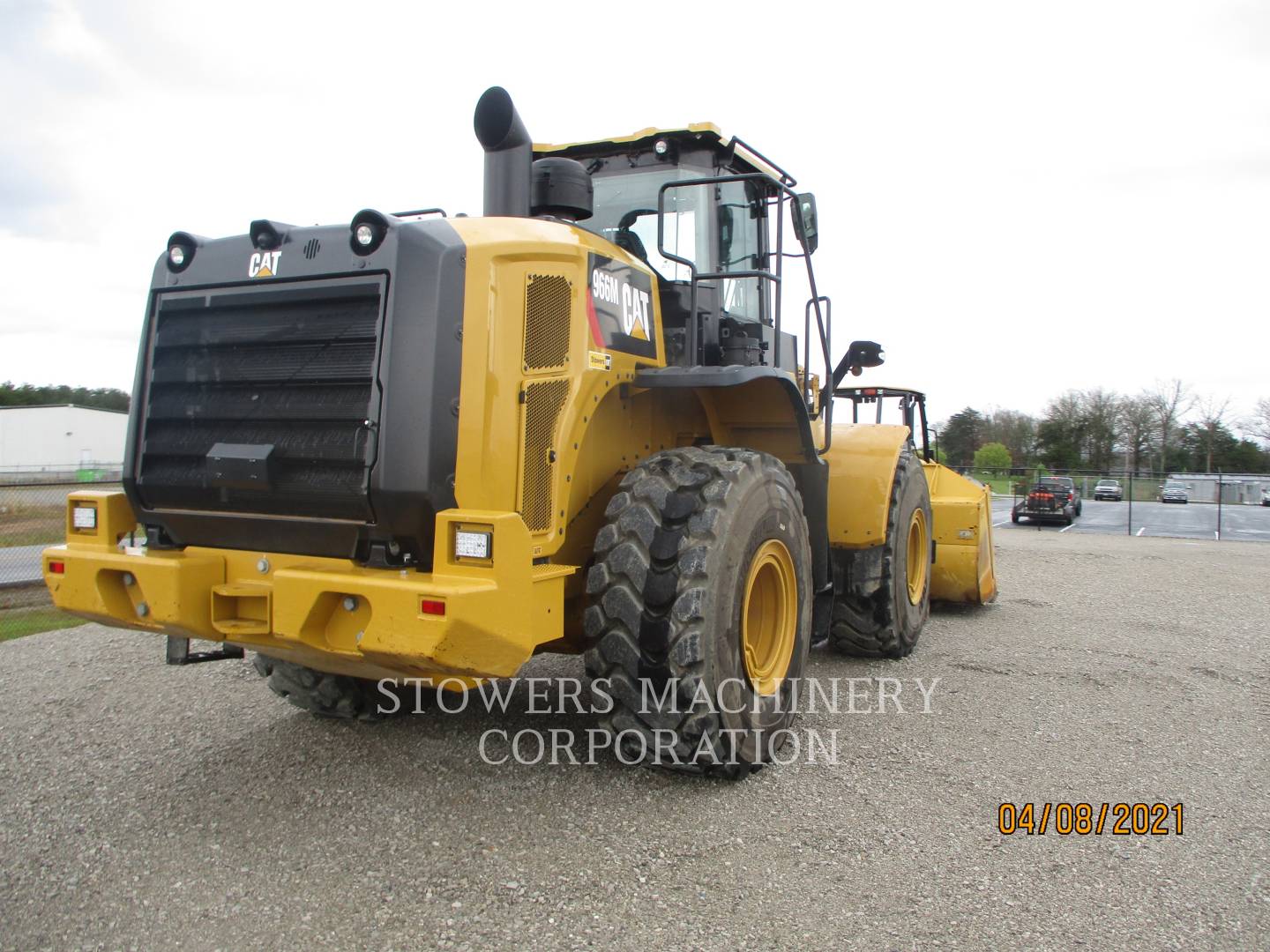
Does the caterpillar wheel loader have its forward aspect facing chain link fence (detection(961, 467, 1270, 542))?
yes

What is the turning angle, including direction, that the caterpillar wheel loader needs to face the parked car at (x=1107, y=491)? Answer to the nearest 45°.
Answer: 0° — it already faces it

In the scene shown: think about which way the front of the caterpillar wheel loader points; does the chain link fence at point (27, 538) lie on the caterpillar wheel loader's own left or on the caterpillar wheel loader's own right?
on the caterpillar wheel loader's own left

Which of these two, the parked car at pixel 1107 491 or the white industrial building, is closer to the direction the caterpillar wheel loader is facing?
the parked car

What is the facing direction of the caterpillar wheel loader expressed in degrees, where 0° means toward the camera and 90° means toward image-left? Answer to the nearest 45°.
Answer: approximately 225°

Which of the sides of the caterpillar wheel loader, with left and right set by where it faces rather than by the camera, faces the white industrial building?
left

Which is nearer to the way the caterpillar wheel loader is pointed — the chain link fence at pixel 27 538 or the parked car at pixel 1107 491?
the parked car

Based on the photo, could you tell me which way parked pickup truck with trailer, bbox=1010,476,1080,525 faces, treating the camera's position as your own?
facing away from the viewer and to the right of the viewer

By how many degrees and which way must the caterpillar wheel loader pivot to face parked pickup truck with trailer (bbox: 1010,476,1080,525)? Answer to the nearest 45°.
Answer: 0° — it already faces it
